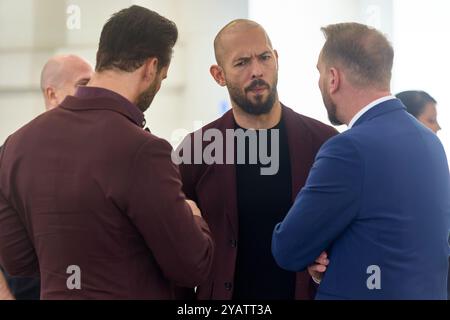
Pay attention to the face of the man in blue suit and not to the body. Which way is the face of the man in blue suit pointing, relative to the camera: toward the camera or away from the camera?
away from the camera

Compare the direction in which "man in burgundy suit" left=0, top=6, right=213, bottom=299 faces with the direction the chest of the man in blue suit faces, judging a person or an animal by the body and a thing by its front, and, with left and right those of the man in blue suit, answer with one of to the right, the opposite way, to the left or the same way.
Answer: to the right

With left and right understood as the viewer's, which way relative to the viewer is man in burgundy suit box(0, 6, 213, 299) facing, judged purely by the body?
facing away from the viewer and to the right of the viewer

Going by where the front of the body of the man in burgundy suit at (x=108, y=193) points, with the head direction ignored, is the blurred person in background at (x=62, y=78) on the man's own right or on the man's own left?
on the man's own left

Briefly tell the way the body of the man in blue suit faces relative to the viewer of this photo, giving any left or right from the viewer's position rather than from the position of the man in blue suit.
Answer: facing away from the viewer and to the left of the viewer

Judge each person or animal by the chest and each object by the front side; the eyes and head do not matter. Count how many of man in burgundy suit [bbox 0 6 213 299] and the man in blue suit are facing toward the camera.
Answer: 0

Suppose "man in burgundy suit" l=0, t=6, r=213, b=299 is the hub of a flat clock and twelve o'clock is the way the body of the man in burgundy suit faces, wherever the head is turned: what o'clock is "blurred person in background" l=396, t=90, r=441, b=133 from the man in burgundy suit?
The blurred person in background is roughly at 12 o'clock from the man in burgundy suit.

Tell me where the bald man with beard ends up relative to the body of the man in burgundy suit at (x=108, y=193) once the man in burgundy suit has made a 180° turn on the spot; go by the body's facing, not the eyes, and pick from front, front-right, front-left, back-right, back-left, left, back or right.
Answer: back

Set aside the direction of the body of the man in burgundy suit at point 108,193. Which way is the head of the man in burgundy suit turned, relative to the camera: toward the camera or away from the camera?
away from the camera

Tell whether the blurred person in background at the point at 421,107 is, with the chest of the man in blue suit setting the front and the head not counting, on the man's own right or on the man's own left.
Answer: on the man's own right
